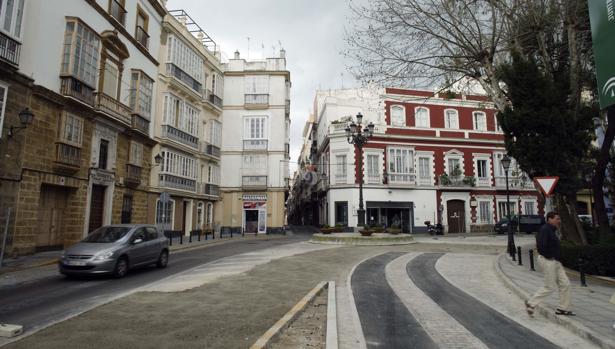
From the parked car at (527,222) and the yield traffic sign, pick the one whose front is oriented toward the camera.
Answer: the yield traffic sign

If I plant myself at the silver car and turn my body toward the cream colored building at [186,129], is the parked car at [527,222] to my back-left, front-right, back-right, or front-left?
front-right

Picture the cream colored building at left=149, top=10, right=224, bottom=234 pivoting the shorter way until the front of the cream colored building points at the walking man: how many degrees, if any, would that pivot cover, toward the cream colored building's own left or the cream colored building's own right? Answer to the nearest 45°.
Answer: approximately 45° to the cream colored building's own right

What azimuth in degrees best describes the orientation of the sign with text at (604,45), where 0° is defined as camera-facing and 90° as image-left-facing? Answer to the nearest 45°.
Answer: approximately 0°

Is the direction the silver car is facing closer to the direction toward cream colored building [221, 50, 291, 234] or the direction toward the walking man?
the walking man

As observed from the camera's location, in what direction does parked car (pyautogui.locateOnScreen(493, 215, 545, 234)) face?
facing to the left of the viewer

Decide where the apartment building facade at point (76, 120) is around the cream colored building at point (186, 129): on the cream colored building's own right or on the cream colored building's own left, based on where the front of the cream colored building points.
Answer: on the cream colored building's own right

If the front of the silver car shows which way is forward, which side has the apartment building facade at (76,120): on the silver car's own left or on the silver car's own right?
on the silver car's own right

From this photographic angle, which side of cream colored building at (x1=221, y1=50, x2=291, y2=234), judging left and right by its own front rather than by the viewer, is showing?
front

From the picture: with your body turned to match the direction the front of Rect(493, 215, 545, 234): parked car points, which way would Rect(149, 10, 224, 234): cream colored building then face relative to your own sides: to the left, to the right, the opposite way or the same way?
the opposite way

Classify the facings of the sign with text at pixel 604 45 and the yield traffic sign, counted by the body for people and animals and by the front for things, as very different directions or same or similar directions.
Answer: same or similar directions

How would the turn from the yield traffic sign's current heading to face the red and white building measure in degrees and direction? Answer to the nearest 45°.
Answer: approximately 135° to its right
